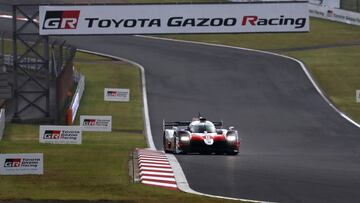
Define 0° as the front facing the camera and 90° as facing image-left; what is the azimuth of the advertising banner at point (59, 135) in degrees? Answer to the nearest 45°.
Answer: approximately 0°

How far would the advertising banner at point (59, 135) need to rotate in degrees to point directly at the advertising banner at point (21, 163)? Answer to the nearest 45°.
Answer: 0° — it already faces it

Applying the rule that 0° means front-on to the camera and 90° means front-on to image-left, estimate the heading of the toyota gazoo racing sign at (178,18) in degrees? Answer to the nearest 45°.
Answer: approximately 0°

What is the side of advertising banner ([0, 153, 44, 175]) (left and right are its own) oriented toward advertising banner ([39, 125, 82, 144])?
back
